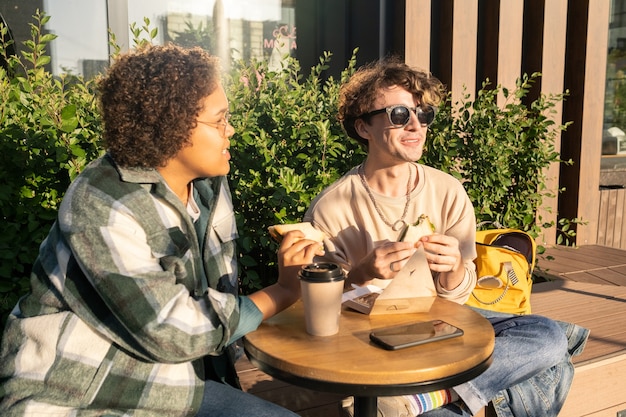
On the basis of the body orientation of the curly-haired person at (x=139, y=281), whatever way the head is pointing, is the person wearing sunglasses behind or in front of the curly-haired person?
in front

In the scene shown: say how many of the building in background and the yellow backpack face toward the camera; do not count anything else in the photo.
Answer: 2

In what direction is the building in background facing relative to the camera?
toward the camera

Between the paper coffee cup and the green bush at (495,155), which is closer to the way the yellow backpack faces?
the paper coffee cup

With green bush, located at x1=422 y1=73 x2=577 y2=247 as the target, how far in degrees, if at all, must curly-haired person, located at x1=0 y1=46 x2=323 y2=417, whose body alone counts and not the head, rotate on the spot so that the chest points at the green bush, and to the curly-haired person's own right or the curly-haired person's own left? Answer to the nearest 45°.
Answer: approximately 45° to the curly-haired person's own left

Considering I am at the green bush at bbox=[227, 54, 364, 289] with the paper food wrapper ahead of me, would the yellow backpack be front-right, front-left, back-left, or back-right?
front-left

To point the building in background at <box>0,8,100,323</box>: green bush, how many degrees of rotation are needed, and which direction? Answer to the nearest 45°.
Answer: approximately 45° to its right

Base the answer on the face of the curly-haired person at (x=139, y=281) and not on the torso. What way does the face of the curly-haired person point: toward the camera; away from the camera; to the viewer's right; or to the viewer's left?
to the viewer's right

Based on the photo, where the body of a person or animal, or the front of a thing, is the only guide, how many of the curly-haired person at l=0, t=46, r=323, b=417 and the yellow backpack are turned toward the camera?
1

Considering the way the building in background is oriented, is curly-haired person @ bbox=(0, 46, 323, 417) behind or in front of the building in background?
in front

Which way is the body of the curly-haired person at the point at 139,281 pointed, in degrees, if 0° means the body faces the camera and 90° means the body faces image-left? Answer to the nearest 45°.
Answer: approximately 270°

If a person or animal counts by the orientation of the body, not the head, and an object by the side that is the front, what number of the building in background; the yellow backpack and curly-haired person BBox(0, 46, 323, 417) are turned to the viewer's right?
1

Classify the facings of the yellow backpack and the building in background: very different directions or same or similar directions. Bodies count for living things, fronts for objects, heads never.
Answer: same or similar directions

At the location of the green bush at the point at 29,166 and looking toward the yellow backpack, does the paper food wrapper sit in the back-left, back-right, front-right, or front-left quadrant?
front-right

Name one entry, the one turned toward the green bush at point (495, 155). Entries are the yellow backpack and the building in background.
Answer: the building in background

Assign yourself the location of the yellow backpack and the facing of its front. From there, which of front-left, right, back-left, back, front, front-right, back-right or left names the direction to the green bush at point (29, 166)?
right

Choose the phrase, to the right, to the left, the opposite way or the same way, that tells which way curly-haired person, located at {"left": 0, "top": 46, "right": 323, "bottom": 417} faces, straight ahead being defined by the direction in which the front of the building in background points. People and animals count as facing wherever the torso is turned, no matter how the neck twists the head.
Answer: to the left

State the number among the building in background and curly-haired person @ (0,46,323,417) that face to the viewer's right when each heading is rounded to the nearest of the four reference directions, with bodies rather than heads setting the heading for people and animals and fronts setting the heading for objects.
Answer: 1

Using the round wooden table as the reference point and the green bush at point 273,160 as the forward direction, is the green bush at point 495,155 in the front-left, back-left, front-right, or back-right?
front-right

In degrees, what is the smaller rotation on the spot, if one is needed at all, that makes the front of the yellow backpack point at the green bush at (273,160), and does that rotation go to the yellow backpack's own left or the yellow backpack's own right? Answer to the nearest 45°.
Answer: approximately 135° to the yellow backpack's own right
